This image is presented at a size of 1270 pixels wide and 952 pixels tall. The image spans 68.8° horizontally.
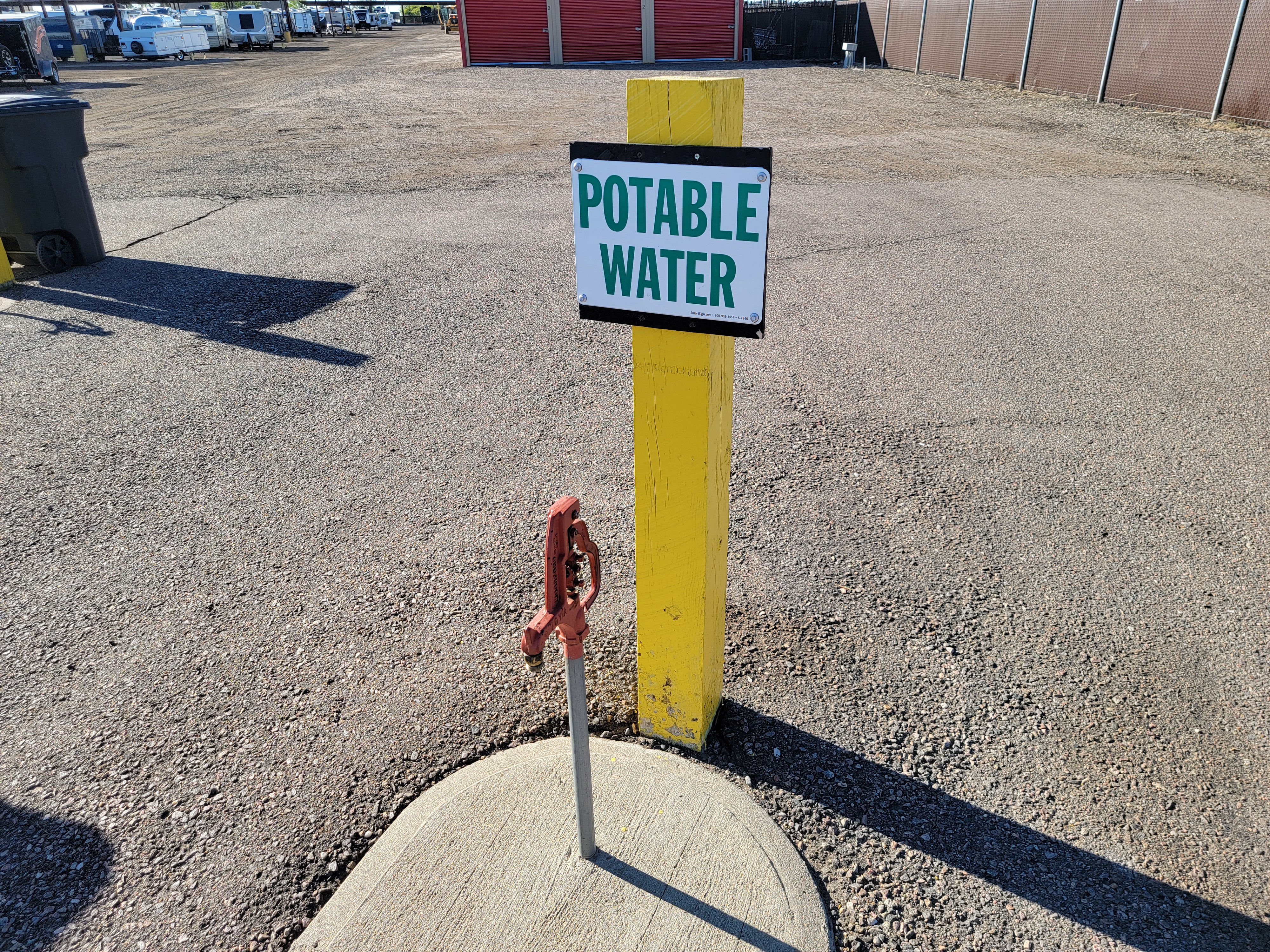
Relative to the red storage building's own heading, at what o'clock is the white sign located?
The white sign is roughly at 12 o'clock from the red storage building.

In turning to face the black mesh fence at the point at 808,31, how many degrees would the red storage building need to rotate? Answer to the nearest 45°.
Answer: approximately 90° to its left

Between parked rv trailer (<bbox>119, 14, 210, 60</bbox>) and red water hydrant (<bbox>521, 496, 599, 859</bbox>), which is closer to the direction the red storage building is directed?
the red water hydrant

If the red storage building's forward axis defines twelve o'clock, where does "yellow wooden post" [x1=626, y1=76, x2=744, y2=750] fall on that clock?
The yellow wooden post is roughly at 12 o'clock from the red storage building.

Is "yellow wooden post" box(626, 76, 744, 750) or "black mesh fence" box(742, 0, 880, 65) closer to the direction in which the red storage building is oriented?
the yellow wooden post

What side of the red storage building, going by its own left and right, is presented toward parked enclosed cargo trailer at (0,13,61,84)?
right

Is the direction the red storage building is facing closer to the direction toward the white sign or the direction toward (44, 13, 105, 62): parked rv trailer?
the white sign

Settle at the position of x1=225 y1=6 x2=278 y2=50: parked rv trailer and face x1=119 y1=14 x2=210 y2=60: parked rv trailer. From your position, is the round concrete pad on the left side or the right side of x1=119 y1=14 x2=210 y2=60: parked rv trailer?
left

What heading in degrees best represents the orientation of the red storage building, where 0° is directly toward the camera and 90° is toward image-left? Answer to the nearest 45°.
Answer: approximately 0°

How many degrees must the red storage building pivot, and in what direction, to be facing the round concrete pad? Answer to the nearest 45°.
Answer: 0° — it already faces it

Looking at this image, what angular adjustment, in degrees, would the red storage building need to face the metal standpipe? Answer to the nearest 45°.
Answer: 0° — it already faces it

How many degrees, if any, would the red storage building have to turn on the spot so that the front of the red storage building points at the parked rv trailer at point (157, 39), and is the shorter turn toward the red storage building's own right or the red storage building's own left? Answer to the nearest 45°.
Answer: approximately 90° to the red storage building's own right

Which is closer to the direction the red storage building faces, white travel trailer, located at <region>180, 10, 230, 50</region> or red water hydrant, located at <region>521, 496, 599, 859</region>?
the red water hydrant
